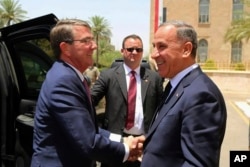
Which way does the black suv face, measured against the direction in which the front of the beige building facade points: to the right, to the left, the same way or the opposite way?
to the right

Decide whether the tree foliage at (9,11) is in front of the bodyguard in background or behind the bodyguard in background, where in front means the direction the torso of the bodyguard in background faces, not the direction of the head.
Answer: behind

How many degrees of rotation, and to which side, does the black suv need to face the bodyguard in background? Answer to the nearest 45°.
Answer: approximately 45° to its right

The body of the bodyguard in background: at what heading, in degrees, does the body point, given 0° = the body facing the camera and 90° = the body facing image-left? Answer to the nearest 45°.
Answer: approximately 0°

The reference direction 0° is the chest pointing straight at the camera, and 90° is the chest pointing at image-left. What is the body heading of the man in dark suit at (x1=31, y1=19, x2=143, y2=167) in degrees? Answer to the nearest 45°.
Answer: approximately 270°

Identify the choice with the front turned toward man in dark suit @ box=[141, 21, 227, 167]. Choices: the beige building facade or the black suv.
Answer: the beige building facade

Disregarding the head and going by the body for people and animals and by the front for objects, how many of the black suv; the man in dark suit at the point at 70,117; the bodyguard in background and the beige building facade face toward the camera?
2

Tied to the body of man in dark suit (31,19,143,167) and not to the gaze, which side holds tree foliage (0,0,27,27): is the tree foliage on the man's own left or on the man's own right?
on the man's own left

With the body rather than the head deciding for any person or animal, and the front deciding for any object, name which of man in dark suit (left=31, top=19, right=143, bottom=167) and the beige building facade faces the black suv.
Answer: the beige building facade

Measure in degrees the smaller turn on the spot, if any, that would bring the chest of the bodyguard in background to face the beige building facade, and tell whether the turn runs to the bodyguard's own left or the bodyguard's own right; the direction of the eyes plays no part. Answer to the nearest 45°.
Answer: approximately 180°

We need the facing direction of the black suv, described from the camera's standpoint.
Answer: facing away from the viewer and to the left of the viewer
